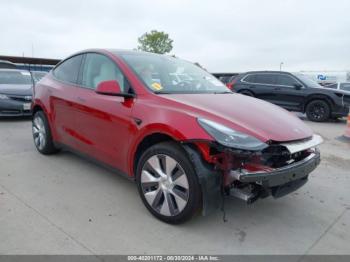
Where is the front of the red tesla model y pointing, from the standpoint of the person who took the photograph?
facing the viewer and to the right of the viewer

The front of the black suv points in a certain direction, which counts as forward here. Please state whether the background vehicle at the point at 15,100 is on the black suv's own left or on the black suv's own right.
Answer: on the black suv's own right

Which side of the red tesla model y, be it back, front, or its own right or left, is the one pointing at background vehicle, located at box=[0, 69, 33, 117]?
back

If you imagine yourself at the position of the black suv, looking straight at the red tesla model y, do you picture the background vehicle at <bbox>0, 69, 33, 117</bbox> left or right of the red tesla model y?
right

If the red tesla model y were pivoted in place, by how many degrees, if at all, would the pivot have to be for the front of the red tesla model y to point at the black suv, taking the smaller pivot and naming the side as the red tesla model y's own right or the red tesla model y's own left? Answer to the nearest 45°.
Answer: approximately 90° to the red tesla model y's own left

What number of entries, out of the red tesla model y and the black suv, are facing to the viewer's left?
0

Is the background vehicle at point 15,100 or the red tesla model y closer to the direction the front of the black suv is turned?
the red tesla model y
